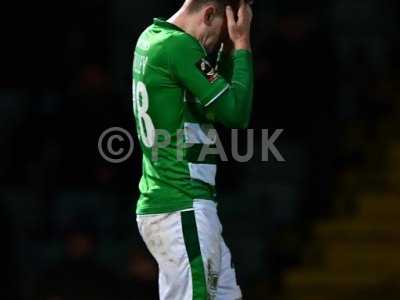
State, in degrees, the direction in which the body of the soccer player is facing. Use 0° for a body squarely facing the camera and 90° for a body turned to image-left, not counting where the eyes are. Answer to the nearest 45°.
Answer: approximately 270°

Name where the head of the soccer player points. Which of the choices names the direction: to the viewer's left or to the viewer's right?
to the viewer's right
